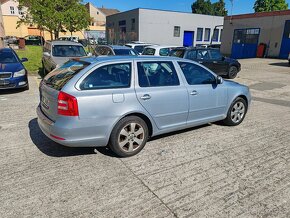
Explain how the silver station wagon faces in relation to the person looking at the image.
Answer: facing away from the viewer and to the right of the viewer

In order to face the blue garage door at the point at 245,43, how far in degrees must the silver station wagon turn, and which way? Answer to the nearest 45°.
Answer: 0° — it already faces it

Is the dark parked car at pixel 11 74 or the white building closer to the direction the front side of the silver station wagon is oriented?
the white building

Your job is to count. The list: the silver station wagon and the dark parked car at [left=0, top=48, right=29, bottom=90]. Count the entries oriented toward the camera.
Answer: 1

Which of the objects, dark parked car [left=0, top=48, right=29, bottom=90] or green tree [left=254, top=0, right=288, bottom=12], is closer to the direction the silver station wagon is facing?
the green tree

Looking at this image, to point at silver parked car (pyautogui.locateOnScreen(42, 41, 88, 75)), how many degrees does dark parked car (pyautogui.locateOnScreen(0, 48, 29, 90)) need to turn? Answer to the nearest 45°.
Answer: approximately 135° to its left

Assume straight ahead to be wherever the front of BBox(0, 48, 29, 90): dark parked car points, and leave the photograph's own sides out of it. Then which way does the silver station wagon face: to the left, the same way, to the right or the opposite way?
to the left
